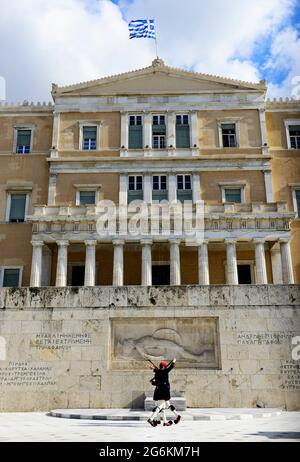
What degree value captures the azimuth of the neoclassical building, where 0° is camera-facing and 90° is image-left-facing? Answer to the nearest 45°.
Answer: approximately 0°

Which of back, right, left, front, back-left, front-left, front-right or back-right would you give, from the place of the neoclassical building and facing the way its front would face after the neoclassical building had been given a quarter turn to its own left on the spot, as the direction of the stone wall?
right
